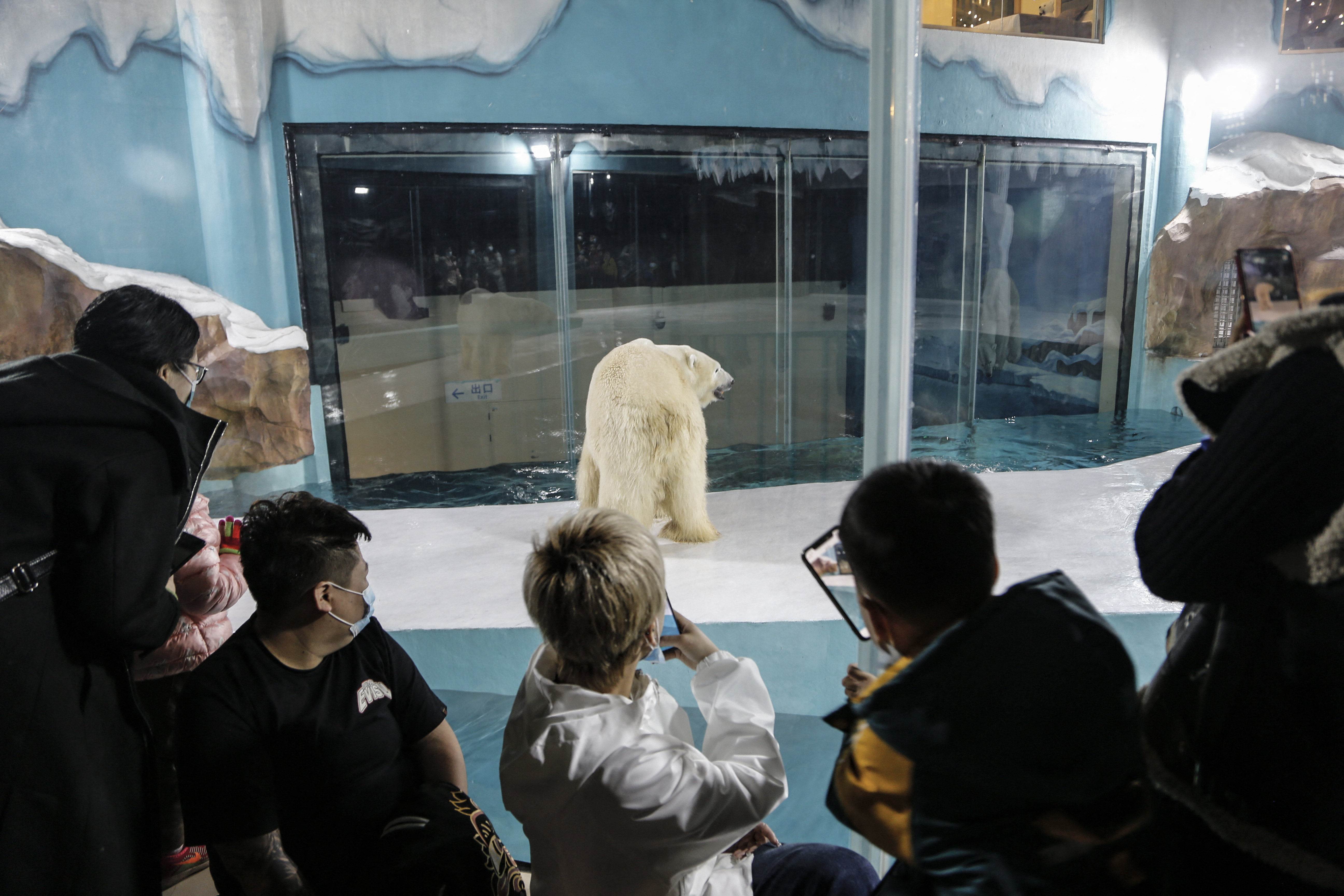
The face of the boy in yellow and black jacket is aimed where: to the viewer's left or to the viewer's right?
to the viewer's left

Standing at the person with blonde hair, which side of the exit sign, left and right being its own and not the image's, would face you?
front

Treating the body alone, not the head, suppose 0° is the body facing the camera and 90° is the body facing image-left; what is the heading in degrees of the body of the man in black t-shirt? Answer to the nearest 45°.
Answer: approximately 315°

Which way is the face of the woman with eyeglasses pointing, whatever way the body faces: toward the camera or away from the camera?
away from the camera

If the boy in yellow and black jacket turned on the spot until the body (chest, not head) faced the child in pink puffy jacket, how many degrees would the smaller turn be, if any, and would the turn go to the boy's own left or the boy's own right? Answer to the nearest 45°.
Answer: approximately 45° to the boy's own left

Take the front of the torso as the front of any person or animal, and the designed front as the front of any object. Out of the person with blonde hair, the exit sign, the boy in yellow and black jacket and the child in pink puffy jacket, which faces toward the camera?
the exit sign

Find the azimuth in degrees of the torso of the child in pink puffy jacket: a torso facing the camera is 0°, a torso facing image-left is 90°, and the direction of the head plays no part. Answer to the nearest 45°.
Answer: approximately 225°

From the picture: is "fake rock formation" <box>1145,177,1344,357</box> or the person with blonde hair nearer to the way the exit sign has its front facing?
the person with blonde hair

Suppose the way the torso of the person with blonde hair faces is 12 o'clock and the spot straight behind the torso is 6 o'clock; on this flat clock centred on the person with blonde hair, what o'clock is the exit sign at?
The exit sign is roughly at 10 o'clock from the person with blonde hair.

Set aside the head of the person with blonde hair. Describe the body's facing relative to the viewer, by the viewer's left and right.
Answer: facing away from the viewer and to the right of the viewer

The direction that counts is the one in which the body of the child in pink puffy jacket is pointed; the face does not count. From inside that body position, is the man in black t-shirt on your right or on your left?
on your right

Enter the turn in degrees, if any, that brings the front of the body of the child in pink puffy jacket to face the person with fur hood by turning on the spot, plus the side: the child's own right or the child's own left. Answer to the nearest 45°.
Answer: approximately 90° to the child's own right
